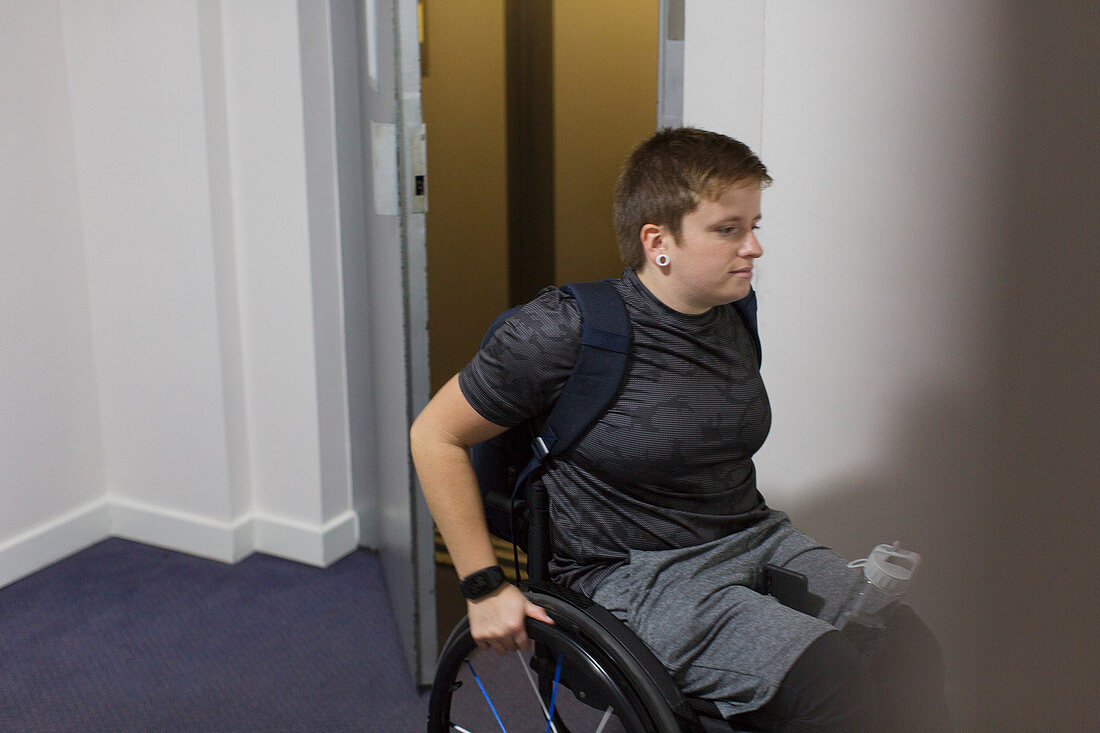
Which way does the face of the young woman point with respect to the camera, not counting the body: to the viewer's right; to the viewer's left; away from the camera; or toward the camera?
to the viewer's right

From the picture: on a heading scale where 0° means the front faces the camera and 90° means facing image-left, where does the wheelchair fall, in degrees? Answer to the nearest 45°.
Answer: approximately 315°
